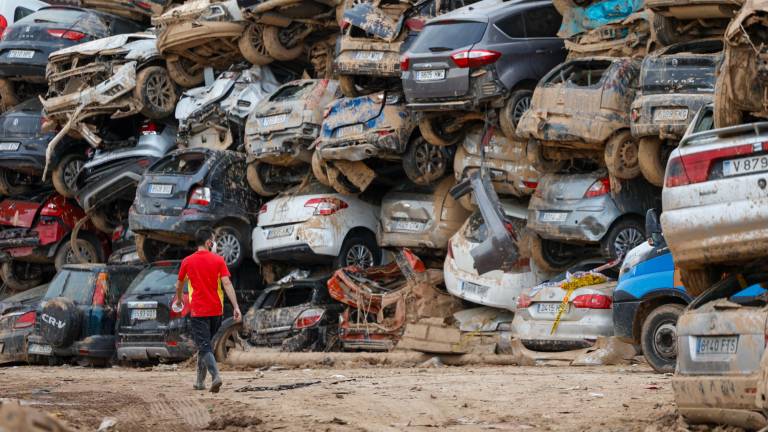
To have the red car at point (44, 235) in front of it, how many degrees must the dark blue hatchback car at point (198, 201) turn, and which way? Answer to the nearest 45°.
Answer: approximately 90° to its left

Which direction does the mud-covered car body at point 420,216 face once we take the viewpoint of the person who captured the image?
facing away from the viewer and to the right of the viewer

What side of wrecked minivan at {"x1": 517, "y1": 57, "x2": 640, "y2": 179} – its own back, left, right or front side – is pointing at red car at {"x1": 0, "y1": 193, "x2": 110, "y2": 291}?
left

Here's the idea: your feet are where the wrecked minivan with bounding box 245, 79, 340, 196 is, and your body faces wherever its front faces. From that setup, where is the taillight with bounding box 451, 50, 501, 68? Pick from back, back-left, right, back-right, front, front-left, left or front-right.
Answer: right

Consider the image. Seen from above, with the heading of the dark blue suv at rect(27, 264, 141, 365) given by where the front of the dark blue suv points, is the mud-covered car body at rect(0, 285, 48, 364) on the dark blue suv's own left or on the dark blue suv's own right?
on the dark blue suv's own left

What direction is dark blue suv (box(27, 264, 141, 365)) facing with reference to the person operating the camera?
facing away from the viewer and to the right of the viewer

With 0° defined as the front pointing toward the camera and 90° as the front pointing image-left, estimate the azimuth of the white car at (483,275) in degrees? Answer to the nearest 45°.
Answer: approximately 225°

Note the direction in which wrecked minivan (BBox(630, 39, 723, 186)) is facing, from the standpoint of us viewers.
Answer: facing away from the viewer

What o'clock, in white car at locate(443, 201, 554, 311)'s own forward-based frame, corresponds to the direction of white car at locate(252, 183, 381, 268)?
white car at locate(252, 183, 381, 268) is roughly at 9 o'clock from white car at locate(443, 201, 554, 311).

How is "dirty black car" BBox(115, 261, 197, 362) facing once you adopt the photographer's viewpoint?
facing away from the viewer and to the right of the viewer

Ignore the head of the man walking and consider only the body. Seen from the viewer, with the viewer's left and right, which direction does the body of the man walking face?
facing away from the viewer

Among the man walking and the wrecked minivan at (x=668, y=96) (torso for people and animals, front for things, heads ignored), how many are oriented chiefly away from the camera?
2

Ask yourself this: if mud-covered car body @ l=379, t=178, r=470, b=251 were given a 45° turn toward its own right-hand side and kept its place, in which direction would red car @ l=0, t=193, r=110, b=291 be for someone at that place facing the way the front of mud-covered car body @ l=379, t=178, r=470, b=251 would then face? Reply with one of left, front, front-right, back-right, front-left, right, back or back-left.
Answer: back-left
